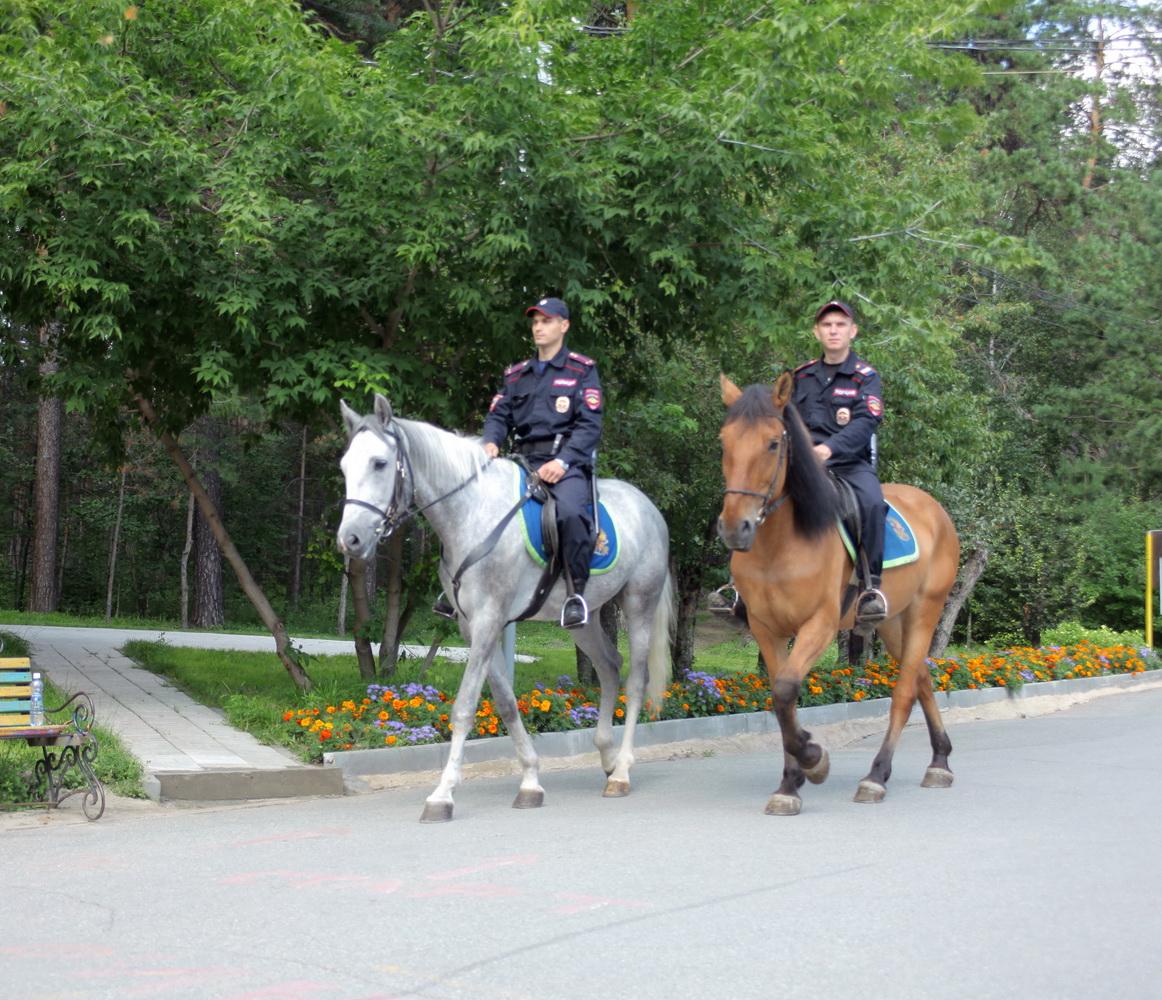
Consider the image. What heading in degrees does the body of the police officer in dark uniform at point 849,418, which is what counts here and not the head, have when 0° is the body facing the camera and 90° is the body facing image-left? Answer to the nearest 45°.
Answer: approximately 45°

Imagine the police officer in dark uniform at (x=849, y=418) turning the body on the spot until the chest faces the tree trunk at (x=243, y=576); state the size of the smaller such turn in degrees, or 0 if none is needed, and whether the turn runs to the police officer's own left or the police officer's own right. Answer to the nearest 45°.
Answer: approximately 90° to the police officer's own right

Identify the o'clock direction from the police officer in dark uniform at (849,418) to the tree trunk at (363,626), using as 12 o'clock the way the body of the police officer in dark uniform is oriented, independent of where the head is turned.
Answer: The tree trunk is roughly at 3 o'clock from the police officer in dark uniform.

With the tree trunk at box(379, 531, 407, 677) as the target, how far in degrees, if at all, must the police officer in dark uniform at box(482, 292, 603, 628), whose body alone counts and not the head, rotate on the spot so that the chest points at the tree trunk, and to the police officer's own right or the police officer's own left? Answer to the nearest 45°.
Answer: approximately 135° to the police officer's own right

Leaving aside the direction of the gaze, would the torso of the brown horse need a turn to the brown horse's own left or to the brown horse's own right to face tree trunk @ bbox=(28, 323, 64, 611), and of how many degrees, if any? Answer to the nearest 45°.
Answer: approximately 90° to the brown horse's own right

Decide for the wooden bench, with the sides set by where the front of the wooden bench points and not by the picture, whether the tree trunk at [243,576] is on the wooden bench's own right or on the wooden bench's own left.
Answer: on the wooden bench's own left

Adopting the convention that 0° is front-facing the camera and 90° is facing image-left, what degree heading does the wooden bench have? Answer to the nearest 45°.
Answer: approximately 315°

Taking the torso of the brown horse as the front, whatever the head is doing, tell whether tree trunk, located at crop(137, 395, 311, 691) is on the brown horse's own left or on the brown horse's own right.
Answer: on the brown horse's own right

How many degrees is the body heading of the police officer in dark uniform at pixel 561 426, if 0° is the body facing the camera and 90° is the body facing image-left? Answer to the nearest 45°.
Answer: approximately 45°

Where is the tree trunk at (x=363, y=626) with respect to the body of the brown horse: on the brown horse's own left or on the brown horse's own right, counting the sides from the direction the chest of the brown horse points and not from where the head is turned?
on the brown horse's own right
